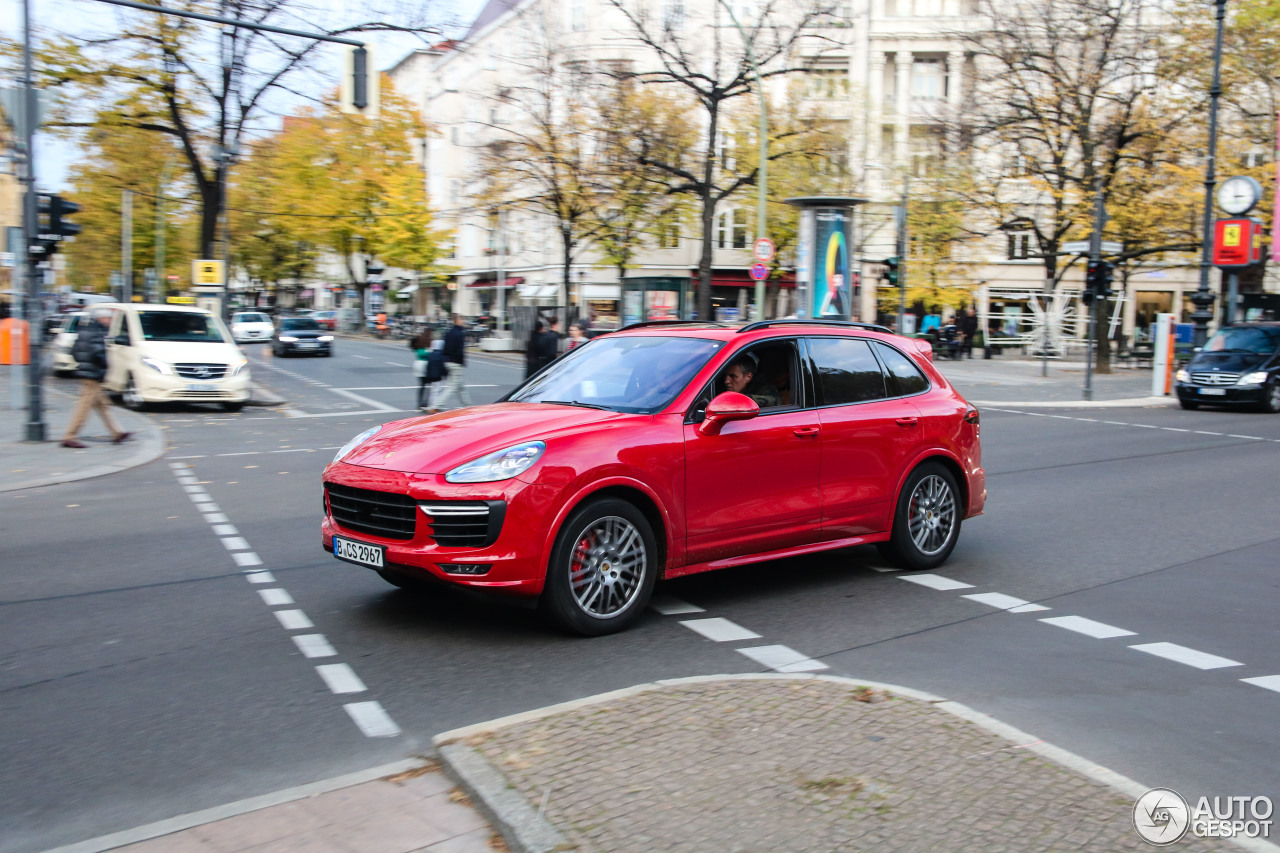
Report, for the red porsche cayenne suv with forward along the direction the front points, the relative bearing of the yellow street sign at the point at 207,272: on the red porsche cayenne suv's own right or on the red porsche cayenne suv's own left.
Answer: on the red porsche cayenne suv's own right

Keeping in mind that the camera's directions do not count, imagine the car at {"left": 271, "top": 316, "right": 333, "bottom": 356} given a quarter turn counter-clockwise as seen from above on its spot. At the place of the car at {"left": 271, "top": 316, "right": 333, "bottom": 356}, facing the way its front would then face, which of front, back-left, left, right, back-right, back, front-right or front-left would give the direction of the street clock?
front-right

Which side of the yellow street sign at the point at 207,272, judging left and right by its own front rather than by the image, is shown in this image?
front

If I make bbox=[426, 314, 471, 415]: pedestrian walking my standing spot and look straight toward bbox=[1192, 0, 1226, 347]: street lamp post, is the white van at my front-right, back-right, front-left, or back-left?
back-left

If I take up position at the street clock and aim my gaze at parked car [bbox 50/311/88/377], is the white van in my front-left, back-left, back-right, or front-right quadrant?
front-left

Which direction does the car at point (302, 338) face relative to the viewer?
toward the camera

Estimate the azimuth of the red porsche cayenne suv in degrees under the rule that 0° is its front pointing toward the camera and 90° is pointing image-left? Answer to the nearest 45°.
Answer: approximately 45°
